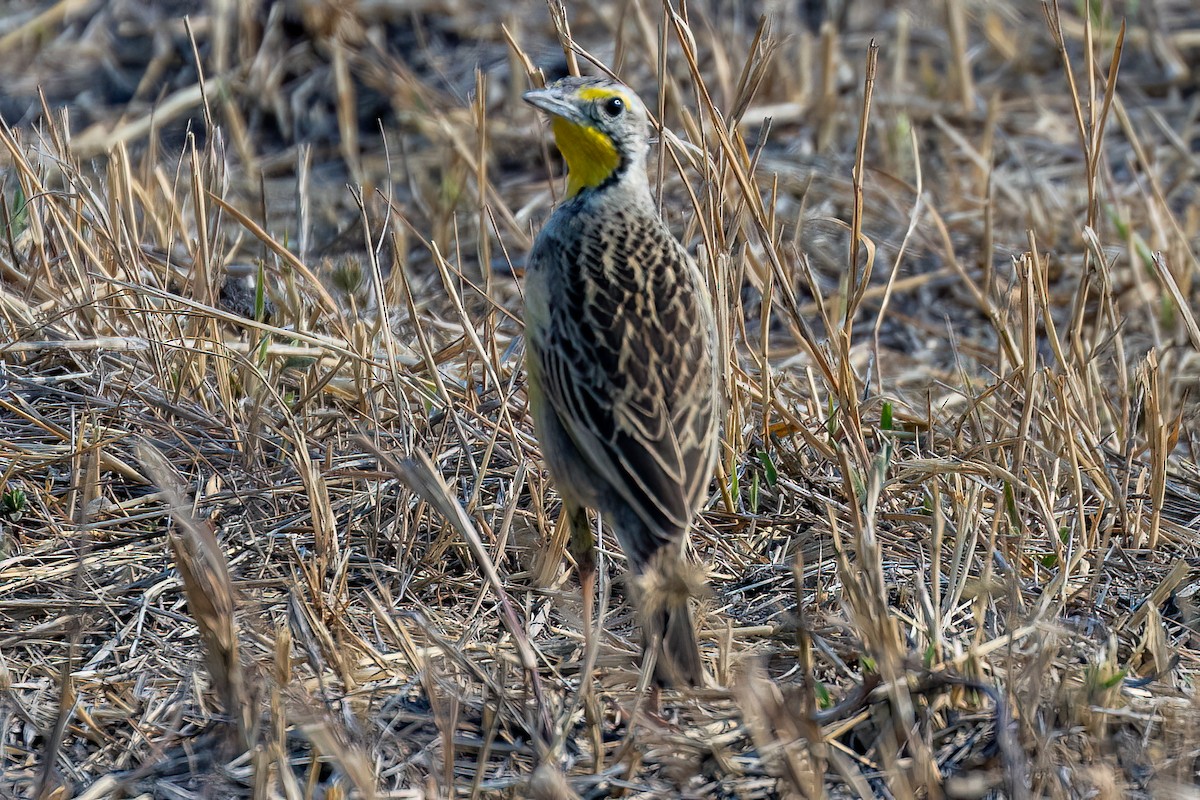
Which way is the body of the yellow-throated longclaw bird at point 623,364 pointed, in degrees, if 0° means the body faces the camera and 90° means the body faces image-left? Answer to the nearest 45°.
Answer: approximately 135°
